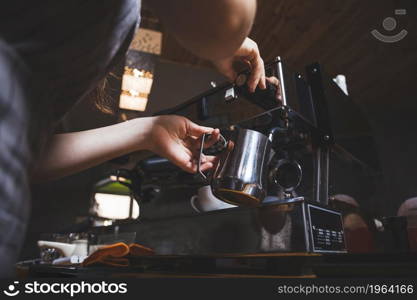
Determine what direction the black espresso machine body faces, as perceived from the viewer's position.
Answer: facing the viewer and to the left of the viewer
